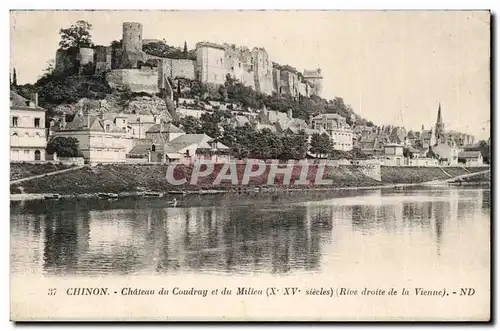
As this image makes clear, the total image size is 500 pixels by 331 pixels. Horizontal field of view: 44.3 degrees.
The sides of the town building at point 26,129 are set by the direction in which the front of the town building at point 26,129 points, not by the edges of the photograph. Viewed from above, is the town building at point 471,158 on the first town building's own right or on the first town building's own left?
on the first town building's own left

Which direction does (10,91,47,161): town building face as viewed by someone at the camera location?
facing the viewer

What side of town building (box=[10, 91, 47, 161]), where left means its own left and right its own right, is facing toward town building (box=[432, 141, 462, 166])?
left

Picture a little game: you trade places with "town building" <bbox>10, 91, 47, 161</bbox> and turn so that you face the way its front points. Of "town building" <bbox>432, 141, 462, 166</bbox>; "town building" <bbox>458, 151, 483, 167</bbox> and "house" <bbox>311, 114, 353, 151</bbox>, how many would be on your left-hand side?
3
